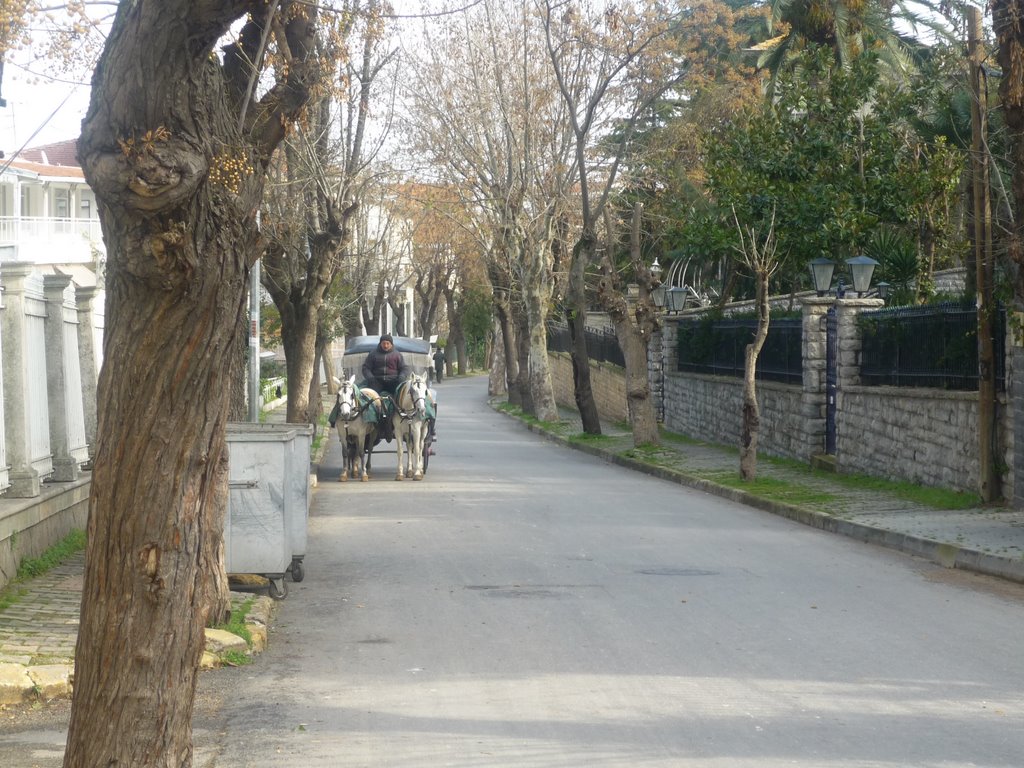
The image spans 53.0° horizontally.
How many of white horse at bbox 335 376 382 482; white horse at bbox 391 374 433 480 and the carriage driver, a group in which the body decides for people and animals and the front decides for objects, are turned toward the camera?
3

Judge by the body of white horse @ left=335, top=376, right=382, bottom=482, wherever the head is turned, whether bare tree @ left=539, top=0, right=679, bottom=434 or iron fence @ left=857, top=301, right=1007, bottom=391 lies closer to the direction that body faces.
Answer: the iron fence

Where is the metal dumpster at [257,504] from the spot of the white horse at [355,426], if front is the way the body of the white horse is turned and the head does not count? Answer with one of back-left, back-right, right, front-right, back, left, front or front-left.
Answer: front

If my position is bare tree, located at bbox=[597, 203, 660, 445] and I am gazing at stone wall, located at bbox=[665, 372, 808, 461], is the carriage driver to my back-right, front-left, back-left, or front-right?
back-right

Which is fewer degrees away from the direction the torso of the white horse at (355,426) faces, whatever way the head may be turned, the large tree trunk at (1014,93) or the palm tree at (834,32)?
the large tree trunk

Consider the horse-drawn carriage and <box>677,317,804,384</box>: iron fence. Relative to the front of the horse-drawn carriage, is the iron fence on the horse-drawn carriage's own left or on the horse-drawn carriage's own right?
on the horse-drawn carriage's own left

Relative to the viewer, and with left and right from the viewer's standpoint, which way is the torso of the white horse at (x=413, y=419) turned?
facing the viewer

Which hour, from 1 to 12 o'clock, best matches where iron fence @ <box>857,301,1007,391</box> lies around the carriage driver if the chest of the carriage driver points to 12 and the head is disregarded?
The iron fence is roughly at 10 o'clock from the carriage driver.

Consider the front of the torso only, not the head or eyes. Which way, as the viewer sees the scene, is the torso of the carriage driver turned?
toward the camera

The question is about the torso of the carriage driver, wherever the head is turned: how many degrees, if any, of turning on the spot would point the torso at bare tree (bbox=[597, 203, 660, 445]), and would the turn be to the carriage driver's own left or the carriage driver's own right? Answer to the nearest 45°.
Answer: approximately 135° to the carriage driver's own left
